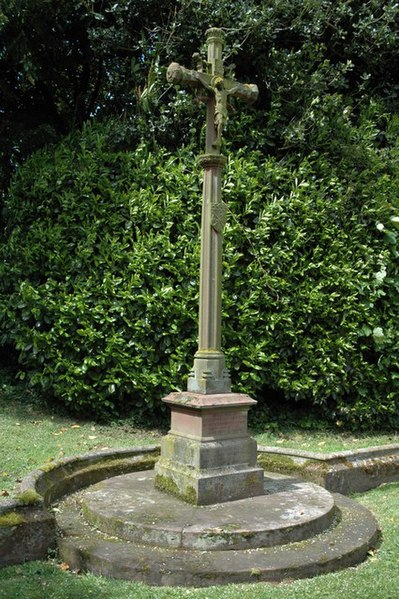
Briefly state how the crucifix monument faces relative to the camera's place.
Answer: facing the viewer and to the right of the viewer

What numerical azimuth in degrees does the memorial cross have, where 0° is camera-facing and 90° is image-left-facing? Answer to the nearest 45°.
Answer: approximately 315°

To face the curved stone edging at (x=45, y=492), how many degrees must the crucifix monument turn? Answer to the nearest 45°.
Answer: approximately 135° to its right

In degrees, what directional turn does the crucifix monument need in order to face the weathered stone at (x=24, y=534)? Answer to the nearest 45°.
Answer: approximately 90° to its right

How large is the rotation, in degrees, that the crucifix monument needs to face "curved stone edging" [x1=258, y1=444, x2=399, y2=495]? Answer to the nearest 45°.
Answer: approximately 90° to its left
